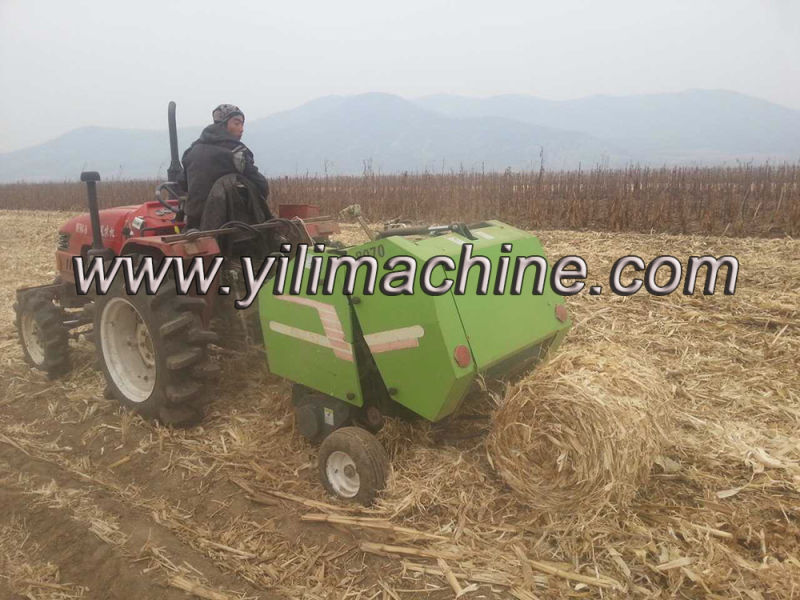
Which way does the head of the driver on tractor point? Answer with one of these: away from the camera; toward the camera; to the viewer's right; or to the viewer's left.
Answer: to the viewer's right

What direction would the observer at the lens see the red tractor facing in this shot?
facing away from the viewer and to the left of the viewer

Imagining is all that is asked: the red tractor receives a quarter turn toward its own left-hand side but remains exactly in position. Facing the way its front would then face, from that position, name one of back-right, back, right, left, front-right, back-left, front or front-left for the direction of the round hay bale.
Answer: left

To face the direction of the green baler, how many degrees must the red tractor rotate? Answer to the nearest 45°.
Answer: approximately 180°

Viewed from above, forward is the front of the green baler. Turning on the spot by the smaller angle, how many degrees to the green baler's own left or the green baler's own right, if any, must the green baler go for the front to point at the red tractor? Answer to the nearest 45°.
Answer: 0° — it already faces it

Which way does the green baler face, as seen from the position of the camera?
facing away from the viewer and to the left of the viewer

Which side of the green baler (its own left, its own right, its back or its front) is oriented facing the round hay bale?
back
